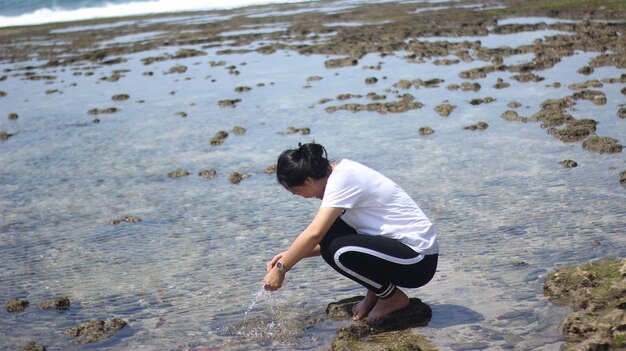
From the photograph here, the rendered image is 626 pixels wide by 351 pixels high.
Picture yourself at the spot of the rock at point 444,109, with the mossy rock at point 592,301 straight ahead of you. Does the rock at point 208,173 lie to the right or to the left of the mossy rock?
right

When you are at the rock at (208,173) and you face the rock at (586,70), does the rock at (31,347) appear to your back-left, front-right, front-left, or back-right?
back-right

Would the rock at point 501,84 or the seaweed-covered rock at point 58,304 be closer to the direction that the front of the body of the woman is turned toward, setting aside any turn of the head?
the seaweed-covered rock

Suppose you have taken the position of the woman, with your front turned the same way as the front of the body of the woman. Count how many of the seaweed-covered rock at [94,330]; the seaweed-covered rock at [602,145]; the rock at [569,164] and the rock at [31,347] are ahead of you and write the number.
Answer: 2

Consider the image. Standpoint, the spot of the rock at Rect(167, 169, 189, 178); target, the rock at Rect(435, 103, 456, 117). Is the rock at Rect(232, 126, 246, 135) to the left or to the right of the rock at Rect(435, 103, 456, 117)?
left

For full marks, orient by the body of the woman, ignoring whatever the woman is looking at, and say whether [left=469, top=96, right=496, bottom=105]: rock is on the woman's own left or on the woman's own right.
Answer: on the woman's own right

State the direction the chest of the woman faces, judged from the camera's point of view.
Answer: to the viewer's left

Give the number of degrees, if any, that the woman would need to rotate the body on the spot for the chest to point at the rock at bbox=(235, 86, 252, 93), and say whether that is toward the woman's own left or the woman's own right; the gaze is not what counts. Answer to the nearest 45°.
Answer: approximately 90° to the woman's own right

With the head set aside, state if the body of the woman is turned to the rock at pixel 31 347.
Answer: yes

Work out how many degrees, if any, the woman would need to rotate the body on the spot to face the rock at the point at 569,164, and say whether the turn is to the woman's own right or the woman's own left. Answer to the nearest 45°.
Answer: approximately 135° to the woman's own right
